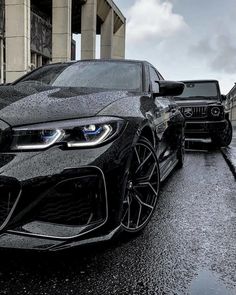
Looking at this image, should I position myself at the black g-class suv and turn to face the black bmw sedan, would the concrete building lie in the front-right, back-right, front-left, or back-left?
back-right

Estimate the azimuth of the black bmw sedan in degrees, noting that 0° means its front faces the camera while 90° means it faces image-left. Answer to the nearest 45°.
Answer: approximately 45°

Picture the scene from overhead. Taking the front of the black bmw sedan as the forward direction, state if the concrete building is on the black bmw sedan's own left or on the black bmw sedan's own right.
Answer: on the black bmw sedan's own right

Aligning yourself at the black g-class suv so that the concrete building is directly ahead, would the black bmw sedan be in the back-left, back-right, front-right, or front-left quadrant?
back-left

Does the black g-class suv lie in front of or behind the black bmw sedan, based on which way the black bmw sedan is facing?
behind
